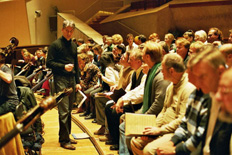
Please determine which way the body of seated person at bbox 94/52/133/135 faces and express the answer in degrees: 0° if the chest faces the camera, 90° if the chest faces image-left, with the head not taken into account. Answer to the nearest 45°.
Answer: approximately 90°

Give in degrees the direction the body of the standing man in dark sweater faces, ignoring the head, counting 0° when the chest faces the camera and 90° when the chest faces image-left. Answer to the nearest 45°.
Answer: approximately 315°

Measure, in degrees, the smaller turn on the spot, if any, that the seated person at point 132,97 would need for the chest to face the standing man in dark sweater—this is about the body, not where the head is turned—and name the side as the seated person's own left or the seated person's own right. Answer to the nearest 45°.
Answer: approximately 45° to the seated person's own right

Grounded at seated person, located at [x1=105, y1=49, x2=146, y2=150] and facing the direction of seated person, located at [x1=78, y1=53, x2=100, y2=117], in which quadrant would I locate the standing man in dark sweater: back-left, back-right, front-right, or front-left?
front-left

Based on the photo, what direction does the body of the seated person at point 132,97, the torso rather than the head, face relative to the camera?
to the viewer's left

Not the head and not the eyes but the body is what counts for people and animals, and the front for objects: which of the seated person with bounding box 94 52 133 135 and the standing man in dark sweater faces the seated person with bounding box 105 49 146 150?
the standing man in dark sweater

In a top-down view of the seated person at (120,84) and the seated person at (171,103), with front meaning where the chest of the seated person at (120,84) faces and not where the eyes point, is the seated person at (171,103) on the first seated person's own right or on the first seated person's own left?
on the first seated person's own left

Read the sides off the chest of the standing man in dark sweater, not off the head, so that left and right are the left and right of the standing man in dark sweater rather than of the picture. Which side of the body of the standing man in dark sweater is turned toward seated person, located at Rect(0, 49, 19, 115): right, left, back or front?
right

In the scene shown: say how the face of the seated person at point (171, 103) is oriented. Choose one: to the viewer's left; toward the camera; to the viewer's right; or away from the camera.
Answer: to the viewer's left

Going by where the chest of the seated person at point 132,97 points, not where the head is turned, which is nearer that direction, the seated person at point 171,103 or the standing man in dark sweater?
the standing man in dark sweater

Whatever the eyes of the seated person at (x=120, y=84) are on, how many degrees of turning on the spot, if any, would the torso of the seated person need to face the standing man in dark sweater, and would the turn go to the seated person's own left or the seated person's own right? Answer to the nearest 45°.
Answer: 0° — they already face them

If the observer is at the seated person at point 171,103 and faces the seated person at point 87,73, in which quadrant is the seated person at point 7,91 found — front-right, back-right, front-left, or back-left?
front-left
